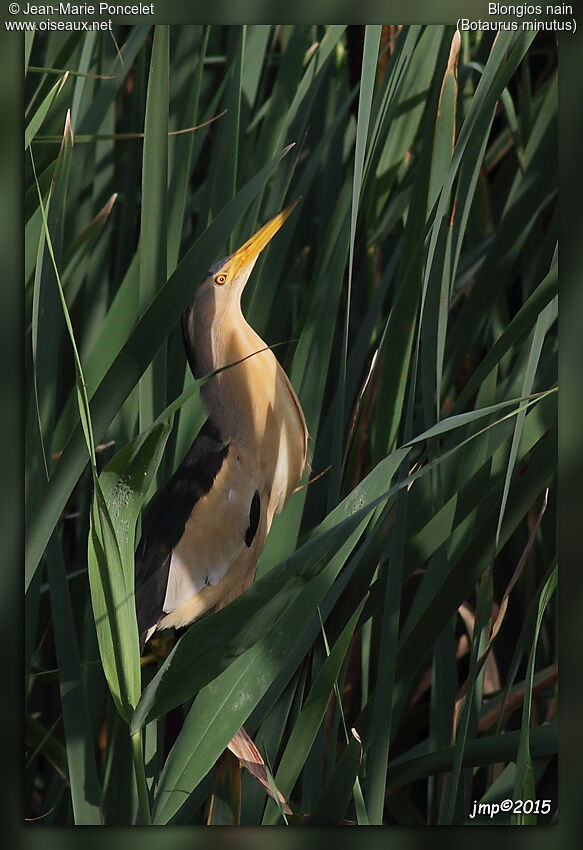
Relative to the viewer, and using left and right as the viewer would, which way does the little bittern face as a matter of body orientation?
facing to the right of the viewer
